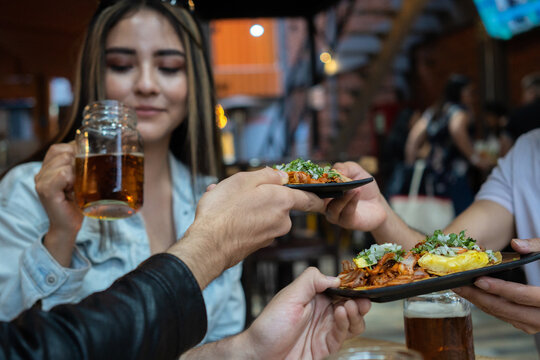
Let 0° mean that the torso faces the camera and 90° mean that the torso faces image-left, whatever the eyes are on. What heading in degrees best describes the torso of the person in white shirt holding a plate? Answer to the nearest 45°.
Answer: approximately 45°

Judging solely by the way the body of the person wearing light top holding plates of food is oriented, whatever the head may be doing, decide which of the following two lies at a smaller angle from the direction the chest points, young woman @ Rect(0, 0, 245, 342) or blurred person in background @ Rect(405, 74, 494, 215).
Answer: the young woman

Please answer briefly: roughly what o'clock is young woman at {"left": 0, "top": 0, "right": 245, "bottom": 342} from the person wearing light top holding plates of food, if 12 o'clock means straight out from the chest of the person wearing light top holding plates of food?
The young woman is roughly at 1 o'clock from the person wearing light top holding plates of food.

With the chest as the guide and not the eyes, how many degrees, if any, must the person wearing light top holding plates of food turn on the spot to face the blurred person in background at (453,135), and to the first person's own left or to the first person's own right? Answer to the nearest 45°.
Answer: approximately 135° to the first person's own right
